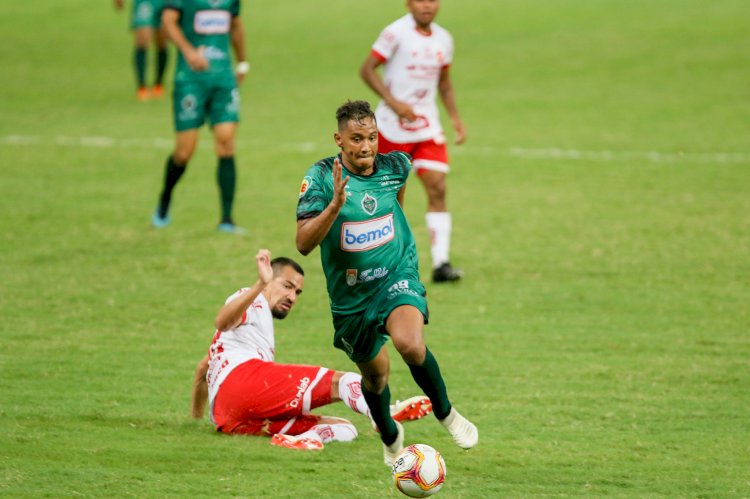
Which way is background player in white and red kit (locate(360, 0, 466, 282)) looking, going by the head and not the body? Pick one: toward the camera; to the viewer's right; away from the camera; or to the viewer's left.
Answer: toward the camera

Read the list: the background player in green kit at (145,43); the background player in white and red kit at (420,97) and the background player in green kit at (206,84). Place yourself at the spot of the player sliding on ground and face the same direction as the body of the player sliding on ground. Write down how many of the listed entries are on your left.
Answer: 3

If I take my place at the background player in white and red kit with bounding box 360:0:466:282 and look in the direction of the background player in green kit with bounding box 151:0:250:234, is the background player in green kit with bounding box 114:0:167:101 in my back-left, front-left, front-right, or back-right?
front-right

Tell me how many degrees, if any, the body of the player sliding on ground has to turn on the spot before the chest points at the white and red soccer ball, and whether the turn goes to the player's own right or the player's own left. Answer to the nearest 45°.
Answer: approximately 45° to the player's own right
